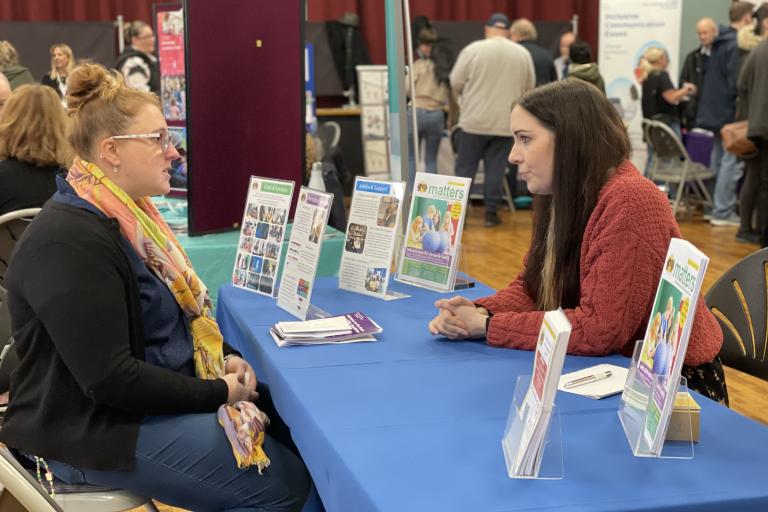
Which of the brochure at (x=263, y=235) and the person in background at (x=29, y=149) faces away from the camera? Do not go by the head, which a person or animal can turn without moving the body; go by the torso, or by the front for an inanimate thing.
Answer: the person in background

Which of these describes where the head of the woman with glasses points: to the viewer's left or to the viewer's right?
to the viewer's right

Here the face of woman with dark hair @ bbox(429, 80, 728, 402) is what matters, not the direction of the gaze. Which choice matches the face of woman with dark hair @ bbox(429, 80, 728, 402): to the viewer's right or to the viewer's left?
to the viewer's left

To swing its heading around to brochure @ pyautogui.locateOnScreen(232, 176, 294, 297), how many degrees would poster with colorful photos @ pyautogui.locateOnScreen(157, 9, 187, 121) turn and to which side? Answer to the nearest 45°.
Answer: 0° — it already faces it

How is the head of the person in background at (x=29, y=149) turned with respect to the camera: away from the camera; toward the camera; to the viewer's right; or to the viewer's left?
away from the camera

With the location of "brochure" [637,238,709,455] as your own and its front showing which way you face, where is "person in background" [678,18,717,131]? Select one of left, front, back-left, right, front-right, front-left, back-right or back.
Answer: back-right

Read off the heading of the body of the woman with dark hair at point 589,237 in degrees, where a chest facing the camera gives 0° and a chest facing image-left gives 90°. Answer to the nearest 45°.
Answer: approximately 90°

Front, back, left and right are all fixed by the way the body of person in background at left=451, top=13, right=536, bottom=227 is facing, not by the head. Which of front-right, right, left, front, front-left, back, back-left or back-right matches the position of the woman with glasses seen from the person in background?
back

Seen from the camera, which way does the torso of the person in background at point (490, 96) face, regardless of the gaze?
away from the camera

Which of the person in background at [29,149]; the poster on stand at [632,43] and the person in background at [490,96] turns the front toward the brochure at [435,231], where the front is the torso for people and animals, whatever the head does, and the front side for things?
the poster on stand

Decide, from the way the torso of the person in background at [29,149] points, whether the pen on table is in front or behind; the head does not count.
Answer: behind
